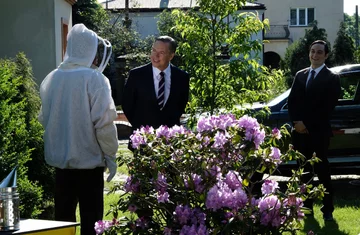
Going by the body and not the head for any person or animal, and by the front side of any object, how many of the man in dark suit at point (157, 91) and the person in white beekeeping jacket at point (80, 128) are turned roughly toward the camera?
1

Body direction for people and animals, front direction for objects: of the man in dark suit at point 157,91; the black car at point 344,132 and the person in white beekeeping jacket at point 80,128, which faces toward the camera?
the man in dark suit

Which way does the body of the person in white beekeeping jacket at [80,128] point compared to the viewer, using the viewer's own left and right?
facing away from the viewer and to the right of the viewer

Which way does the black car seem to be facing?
to the viewer's left

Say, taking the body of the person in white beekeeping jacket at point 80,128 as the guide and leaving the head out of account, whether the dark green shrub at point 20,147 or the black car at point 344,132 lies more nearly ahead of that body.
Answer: the black car

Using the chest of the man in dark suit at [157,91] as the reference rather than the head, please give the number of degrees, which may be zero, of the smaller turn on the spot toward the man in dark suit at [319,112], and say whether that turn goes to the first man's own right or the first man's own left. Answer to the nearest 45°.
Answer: approximately 135° to the first man's own left

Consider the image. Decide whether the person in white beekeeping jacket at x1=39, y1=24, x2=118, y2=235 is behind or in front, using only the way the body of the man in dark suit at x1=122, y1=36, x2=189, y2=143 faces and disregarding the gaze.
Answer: in front

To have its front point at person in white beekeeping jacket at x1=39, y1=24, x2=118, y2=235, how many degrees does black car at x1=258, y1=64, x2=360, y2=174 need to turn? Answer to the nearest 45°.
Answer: approximately 45° to its left

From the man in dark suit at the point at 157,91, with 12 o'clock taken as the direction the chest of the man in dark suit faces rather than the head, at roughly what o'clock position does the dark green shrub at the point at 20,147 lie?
The dark green shrub is roughly at 3 o'clock from the man in dark suit.

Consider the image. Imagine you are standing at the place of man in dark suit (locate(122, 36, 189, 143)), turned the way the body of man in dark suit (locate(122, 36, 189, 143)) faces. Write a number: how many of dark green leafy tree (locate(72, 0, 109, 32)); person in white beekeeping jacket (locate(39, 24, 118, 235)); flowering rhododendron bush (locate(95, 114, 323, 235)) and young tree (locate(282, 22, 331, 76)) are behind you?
2

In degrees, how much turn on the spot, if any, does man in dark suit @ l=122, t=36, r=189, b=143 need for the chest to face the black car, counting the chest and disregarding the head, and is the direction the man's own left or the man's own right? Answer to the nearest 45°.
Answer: approximately 135° to the man's own left
